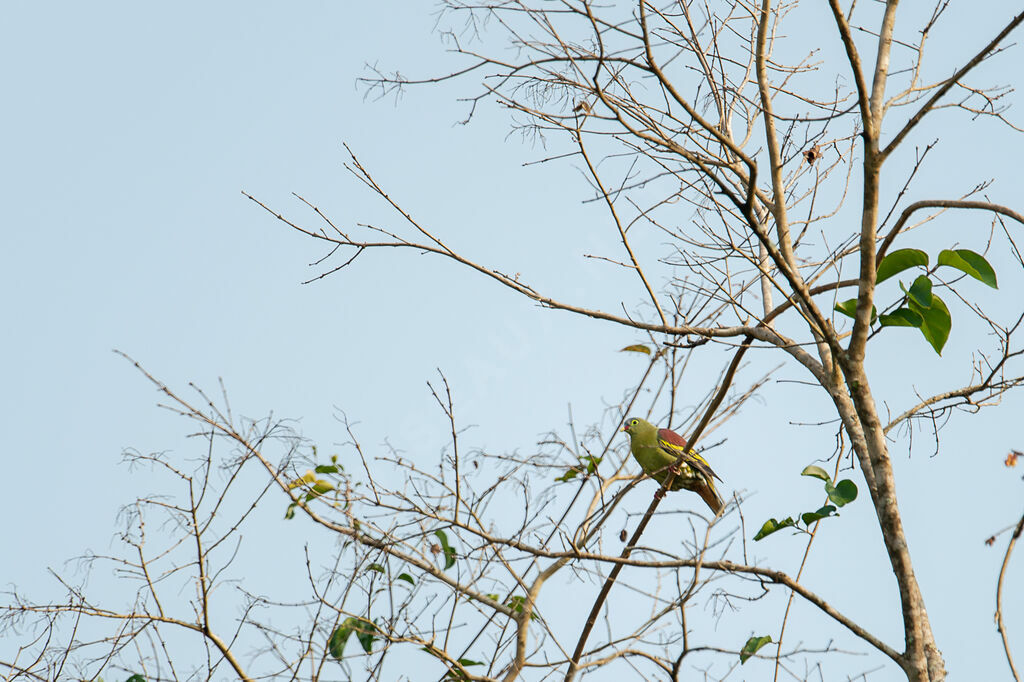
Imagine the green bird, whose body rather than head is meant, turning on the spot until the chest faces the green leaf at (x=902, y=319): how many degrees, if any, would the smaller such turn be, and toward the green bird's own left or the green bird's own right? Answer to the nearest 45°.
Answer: approximately 135° to the green bird's own left

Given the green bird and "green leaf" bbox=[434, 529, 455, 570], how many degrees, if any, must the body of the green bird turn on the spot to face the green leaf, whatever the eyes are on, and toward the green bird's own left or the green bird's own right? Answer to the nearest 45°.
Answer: approximately 45° to the green bird's own left

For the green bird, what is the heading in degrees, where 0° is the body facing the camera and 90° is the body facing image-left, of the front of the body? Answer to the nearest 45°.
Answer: approximately 90°

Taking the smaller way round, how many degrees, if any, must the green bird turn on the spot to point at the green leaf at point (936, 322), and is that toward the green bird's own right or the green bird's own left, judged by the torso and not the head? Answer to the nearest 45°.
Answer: approximately 135° to the green bird's own left
